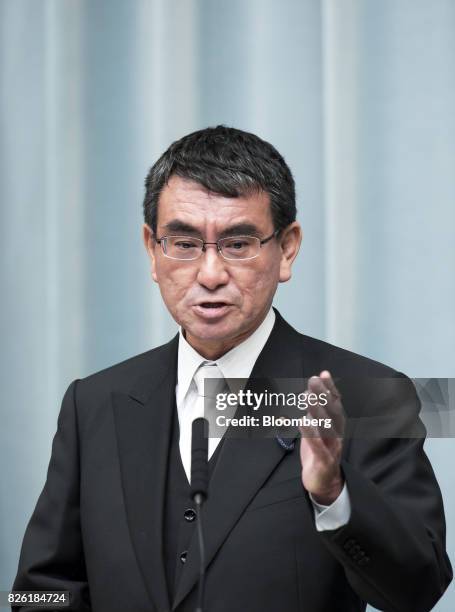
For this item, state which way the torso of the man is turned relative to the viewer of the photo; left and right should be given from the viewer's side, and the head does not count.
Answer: facing the viewer

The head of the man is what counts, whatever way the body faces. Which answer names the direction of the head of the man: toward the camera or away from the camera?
toward the camera
